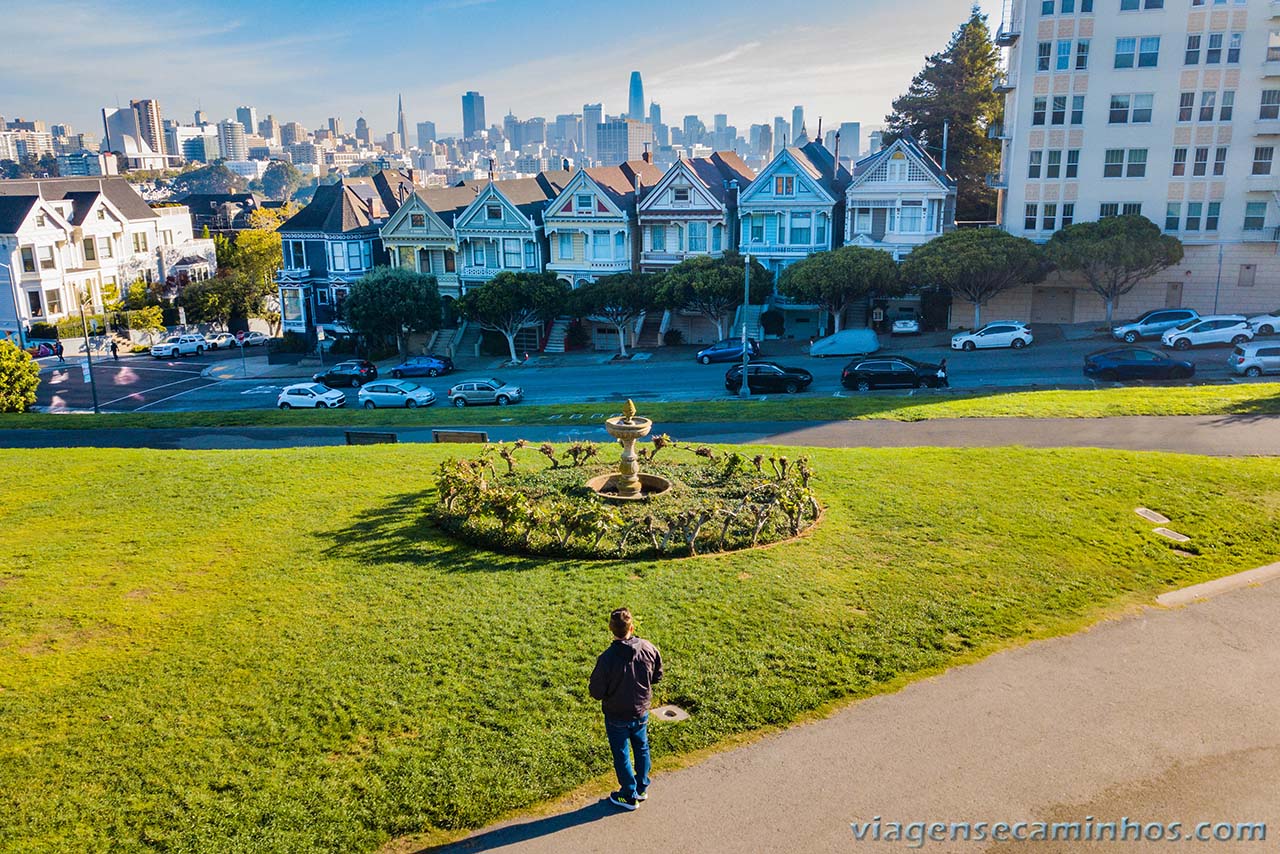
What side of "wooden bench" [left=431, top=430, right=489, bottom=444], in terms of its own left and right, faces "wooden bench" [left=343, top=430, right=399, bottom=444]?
left

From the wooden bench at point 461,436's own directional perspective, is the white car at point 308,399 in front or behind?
in front

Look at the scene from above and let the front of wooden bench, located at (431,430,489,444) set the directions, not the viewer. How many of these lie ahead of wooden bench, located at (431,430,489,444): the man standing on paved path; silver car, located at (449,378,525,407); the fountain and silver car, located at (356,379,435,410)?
2

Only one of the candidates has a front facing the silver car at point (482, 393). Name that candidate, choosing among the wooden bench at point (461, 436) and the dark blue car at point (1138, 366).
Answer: the wooden bench

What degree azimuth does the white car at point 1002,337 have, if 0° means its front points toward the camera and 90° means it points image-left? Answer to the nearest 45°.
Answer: approximately 90°

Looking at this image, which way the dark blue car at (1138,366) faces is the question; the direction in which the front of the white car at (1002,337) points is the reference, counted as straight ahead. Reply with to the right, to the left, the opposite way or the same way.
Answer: the opposite way

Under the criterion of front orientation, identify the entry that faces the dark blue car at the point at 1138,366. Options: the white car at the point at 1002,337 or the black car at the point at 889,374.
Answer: the black car at the point at 889,374

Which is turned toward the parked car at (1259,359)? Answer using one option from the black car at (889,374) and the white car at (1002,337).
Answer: the black car

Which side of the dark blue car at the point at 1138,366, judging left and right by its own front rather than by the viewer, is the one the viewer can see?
right

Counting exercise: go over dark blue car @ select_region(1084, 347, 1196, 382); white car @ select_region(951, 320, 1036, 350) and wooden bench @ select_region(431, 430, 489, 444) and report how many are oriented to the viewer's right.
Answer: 1

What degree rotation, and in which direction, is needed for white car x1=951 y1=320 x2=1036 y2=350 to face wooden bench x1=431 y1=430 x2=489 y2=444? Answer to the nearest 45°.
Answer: approximately 45° to its left

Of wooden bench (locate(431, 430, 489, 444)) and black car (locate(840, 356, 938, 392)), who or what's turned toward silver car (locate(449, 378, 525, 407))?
the wooden bench

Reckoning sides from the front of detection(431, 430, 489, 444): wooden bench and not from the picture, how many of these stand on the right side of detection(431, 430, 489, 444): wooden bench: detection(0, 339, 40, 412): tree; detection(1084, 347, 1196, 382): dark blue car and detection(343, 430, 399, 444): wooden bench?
1

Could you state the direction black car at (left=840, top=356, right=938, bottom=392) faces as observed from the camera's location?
facing to the right of the viewer

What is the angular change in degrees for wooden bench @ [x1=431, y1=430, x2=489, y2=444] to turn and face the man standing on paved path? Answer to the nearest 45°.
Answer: approximately 180°

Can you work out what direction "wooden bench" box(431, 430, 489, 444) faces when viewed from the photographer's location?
facing away from the viewer

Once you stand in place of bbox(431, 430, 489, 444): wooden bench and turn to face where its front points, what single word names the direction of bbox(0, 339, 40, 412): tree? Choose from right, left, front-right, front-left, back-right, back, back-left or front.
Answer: front-left
